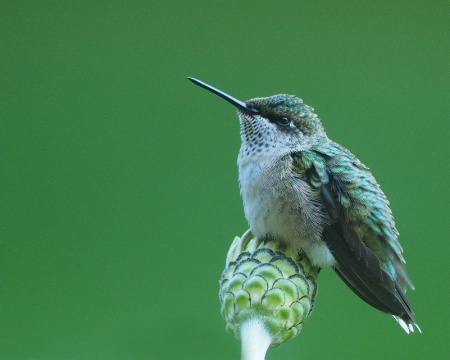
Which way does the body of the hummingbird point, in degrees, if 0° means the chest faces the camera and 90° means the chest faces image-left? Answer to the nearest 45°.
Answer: approximately 90°
